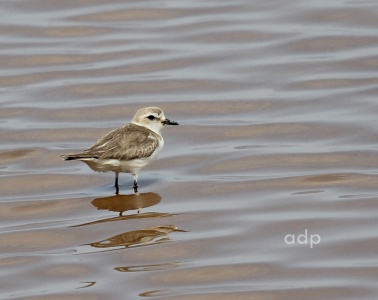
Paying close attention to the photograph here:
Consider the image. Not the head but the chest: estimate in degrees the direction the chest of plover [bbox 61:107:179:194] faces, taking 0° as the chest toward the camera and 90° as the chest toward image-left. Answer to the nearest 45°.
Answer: approximately 270°
